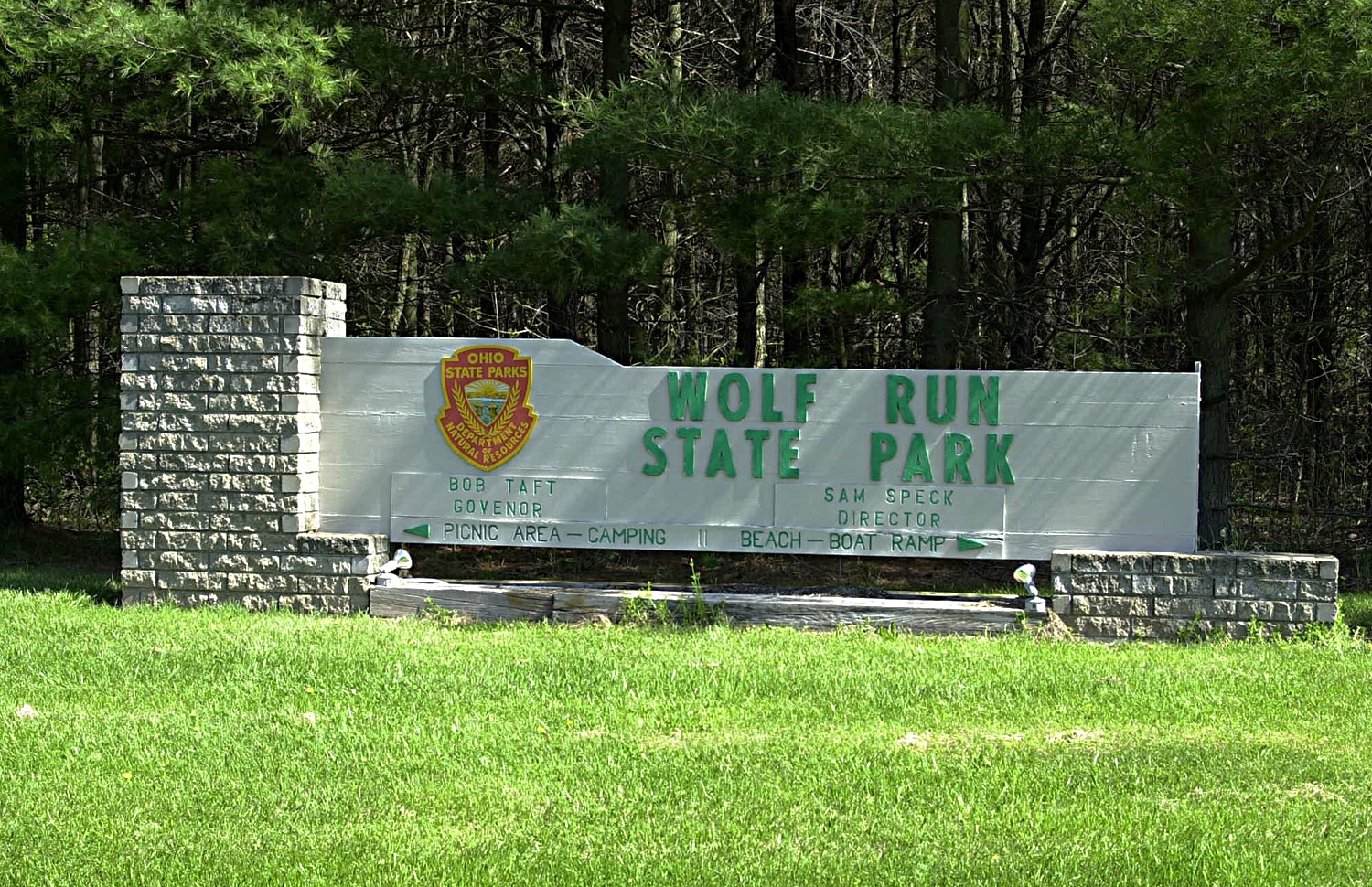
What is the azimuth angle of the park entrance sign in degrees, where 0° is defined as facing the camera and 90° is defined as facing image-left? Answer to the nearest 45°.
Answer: approximately 0°

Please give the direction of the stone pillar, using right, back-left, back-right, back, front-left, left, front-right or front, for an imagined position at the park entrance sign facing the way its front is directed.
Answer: right

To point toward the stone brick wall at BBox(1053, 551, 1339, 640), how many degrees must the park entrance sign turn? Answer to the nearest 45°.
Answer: approximately 90° to its left
